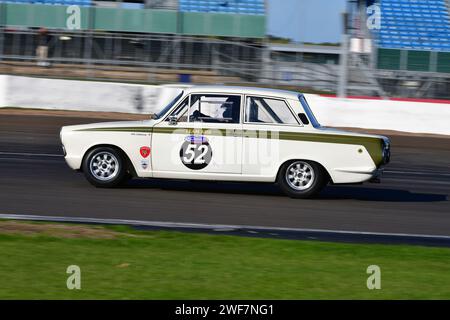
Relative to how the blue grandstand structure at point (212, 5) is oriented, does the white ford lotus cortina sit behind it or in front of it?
in front

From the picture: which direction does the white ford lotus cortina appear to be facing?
to the viewer's left

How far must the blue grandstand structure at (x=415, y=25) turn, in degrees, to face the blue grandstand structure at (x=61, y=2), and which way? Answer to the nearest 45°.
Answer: approximately 90° to its right

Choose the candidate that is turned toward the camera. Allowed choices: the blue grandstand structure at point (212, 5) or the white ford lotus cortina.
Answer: the blue grandstand structure

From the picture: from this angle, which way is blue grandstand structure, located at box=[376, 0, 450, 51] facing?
toward the camera

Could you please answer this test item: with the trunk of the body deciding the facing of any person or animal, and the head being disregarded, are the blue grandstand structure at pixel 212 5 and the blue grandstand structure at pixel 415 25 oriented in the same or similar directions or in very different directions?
same or similar directions

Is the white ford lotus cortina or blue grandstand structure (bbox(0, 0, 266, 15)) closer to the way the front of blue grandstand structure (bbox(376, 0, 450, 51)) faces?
the white ford lotus cortina

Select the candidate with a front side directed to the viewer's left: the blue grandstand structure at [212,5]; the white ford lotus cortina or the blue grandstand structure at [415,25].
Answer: the white ford lotus cortina

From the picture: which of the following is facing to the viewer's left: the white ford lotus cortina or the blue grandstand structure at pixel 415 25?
the white ford lotus cortina

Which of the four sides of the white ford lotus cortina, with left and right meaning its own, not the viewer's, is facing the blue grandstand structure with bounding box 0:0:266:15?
right

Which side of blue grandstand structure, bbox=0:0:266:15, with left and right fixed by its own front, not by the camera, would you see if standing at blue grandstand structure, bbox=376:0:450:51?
left

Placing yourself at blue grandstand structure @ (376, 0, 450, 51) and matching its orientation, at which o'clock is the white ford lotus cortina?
The white ford lotus cortina is roughly at 12 o'clock from the blue grandstand structure.

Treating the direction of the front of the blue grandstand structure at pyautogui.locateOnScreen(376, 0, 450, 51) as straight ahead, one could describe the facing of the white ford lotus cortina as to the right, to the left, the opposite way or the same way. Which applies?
to the right

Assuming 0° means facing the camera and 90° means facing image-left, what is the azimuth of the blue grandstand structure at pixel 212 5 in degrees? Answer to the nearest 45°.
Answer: approximately 0°
